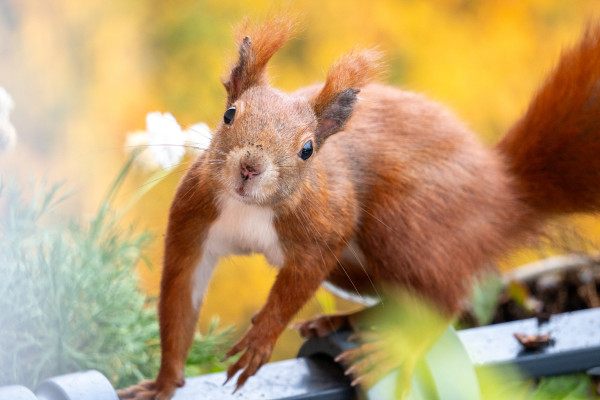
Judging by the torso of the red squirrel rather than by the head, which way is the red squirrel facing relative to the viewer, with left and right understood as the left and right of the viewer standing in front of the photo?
facing the viewer and to the left of the viewer
